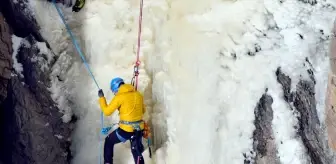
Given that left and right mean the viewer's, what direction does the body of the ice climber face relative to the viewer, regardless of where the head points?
facing away from the viewer and to the left of the viewer
